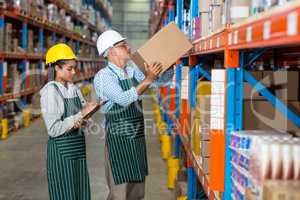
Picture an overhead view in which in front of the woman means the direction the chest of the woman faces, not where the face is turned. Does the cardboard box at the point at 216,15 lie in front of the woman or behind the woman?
in front

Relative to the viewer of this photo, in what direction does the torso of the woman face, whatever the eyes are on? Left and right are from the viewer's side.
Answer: facing the viewer and to the right of the viewer

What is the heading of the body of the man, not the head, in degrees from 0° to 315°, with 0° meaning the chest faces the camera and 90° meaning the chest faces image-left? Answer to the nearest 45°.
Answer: approximately 315°

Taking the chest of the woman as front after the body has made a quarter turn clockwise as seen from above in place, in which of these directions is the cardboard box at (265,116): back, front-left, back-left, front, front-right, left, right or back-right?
left

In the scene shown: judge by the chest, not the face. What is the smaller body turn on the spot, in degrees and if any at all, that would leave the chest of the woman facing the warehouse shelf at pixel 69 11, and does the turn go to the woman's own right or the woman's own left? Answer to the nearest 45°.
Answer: approximately 135° to the woman's own left

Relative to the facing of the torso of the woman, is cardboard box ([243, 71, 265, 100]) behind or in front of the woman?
in front

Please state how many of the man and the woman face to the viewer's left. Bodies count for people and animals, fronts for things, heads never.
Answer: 0

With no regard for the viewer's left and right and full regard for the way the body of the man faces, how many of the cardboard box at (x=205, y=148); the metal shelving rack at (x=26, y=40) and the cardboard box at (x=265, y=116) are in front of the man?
2

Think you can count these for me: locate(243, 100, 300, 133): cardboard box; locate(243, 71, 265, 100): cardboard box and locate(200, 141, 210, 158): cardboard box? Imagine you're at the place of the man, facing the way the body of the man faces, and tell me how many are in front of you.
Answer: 3

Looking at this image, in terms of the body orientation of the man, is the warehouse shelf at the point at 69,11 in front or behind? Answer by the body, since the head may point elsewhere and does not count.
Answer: behind

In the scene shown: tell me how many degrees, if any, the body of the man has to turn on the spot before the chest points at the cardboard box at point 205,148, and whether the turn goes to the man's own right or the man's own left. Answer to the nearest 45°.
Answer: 0° — they already face it

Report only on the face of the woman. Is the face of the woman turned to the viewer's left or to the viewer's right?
to the viewer's right

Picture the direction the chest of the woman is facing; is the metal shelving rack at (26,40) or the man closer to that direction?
the man

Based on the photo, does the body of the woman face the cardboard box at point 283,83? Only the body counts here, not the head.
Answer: yes
